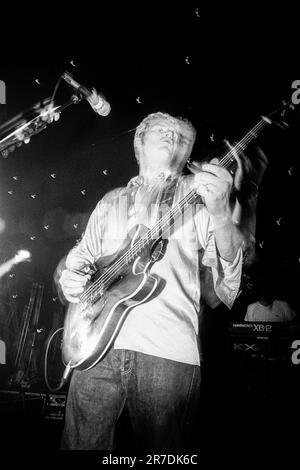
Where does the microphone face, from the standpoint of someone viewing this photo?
facing to the right of the viewer
